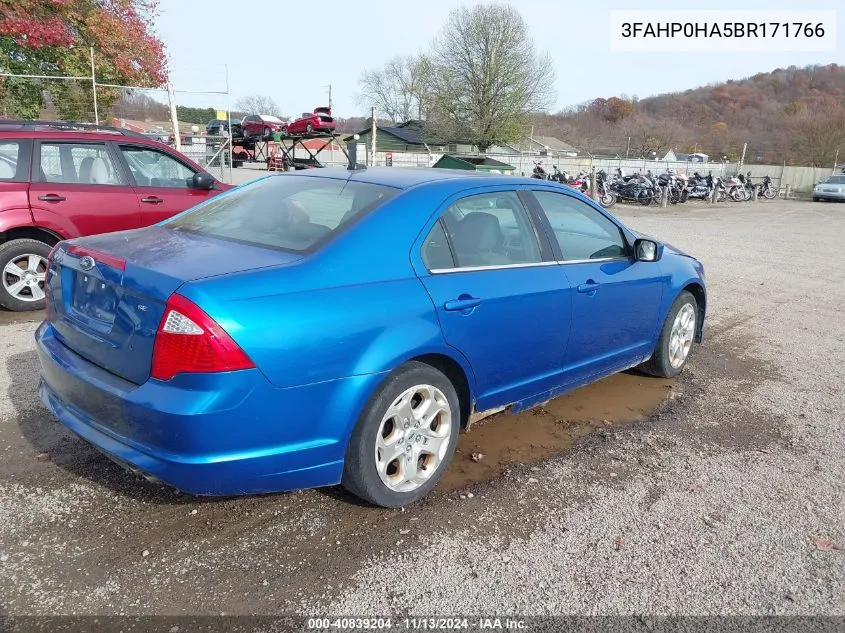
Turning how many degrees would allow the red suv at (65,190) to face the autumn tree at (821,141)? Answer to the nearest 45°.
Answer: approximately 45° to its left

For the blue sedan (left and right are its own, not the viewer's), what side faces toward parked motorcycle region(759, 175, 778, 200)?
front

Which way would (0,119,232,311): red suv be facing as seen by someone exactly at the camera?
facing to the right of the viewer

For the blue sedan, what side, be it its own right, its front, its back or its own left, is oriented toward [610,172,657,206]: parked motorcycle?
front

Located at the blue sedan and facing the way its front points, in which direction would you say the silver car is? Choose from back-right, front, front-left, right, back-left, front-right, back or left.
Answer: front

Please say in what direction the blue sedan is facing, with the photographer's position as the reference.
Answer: facing away from the viewer and to the right of the viewer

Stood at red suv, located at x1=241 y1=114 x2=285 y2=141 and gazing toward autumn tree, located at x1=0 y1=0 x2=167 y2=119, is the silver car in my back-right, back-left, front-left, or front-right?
back-left

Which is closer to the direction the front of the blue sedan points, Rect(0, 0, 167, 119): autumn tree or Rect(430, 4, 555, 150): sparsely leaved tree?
the sparsely leaved tree

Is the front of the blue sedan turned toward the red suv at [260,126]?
no

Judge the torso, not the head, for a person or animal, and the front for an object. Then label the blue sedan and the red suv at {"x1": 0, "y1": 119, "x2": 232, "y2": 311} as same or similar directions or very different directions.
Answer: same or similar directions

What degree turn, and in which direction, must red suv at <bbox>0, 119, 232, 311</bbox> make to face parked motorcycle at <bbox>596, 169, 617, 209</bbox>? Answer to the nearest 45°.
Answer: approximately 45° to its left

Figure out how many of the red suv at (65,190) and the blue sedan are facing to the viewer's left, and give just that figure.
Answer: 0

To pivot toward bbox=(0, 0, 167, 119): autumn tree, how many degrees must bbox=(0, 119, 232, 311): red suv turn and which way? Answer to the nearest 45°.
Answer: approximately 90° to its left

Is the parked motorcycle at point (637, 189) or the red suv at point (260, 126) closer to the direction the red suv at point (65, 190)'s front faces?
the parked motorcycle
